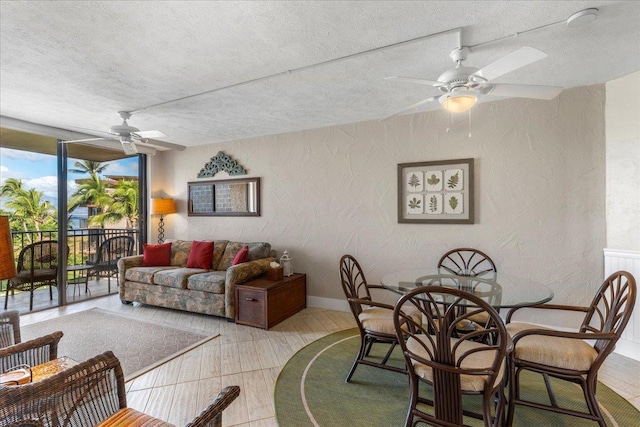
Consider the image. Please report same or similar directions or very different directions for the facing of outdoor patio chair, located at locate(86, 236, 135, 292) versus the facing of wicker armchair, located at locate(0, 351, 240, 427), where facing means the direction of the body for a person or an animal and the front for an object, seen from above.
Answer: very different directions

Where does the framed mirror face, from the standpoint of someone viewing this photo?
facing the viewer and to the left of the viewer

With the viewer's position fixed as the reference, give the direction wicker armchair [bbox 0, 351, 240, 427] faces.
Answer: facing away from the viewer and to the right of the viewer

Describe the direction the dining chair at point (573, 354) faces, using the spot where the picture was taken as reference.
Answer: facing to the left of the viewer

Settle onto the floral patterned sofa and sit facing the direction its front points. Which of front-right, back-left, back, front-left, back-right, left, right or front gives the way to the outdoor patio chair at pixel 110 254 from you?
right

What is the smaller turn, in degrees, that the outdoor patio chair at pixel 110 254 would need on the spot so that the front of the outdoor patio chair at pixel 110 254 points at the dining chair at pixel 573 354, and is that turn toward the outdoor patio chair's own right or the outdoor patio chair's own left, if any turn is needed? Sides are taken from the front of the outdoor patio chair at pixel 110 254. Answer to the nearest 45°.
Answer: approximately 45° to the outdoor patio chair's own left

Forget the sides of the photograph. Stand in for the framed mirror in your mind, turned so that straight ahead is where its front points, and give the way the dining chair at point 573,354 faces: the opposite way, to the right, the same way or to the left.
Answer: to the right

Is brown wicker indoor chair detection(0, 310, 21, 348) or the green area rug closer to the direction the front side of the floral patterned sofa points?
the brown wicker indoor chair

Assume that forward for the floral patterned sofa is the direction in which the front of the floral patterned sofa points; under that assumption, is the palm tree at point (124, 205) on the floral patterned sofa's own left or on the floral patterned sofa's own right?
on the floral patterned sofa's own right

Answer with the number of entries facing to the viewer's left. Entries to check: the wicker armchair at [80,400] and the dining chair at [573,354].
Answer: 1
